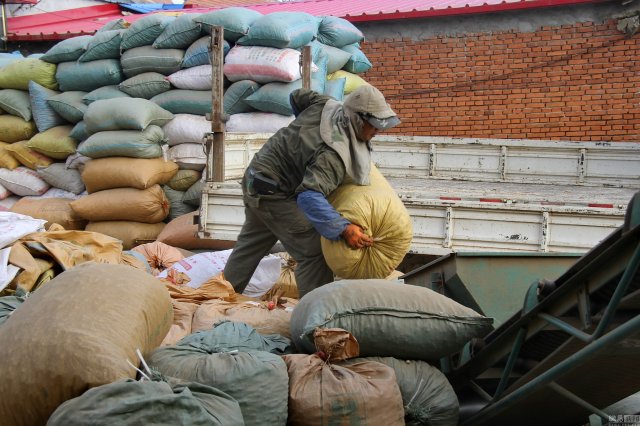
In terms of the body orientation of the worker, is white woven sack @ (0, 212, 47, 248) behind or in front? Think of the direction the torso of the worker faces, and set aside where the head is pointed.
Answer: behind

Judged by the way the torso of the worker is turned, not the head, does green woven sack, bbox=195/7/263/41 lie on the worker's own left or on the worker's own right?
on the worker's own left

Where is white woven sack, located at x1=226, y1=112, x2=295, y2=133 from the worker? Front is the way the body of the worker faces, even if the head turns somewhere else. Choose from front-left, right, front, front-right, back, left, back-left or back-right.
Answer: left

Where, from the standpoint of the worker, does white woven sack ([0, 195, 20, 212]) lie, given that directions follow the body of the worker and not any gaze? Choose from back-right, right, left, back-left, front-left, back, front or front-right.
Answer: back-left

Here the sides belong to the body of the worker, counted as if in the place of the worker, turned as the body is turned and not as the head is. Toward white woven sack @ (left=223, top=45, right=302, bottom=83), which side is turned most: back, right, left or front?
left

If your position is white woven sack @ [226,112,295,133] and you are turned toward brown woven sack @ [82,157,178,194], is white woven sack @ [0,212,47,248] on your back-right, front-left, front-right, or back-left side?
front-left

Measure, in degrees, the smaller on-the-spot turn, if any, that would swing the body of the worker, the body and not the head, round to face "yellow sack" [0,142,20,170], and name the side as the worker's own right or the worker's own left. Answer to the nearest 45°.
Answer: approximately 135° to the worker's own left

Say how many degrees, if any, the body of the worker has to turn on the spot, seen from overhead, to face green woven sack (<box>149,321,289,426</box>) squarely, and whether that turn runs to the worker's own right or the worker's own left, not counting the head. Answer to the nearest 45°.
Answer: approximately 90° to the worker's own right

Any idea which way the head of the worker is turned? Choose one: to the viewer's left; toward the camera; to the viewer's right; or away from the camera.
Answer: to the viewer's right

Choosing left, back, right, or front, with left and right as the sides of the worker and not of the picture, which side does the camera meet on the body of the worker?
right

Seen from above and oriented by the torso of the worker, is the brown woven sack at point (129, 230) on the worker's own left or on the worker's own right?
on the worker's own left

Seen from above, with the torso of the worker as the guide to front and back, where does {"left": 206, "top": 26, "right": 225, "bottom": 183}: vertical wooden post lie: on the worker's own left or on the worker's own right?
on the worker's own left
